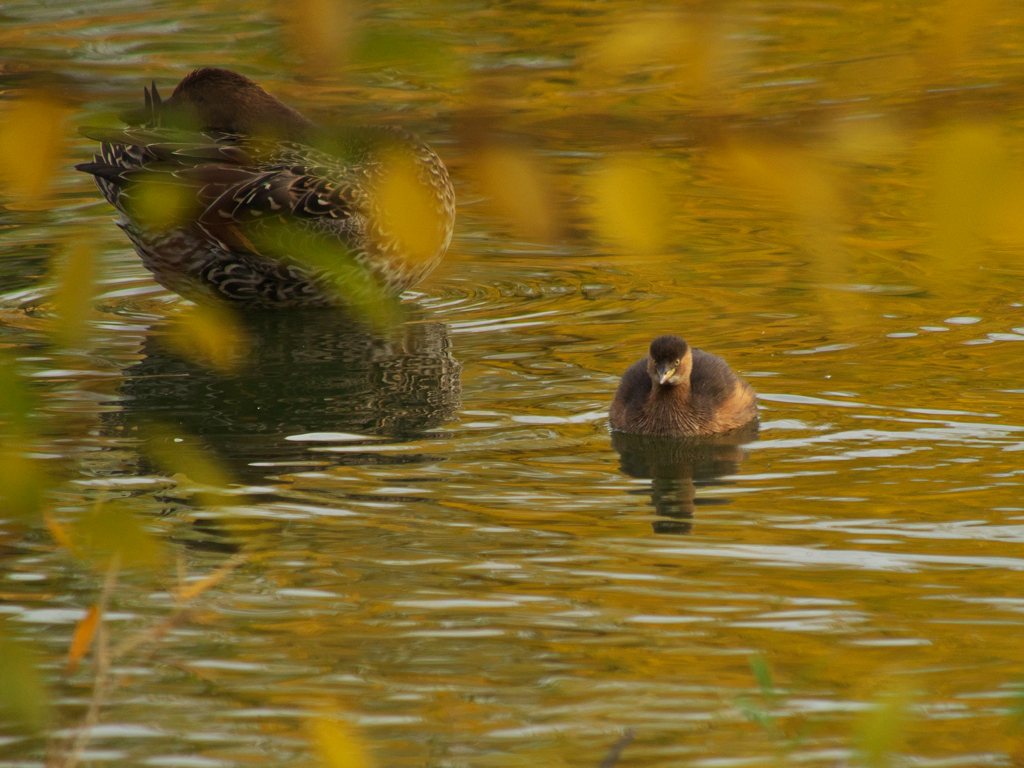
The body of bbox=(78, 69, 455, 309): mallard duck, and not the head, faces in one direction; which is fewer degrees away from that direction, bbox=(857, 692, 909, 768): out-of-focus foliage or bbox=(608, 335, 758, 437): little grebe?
the little grebe

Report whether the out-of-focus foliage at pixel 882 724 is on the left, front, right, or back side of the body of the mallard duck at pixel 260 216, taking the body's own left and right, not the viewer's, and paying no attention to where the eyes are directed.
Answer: right

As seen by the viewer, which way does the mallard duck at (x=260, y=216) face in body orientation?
to the viewer's right

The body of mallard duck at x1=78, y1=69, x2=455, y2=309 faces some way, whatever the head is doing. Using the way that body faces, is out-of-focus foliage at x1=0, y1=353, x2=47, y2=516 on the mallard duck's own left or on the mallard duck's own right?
on the mallard duck's own right

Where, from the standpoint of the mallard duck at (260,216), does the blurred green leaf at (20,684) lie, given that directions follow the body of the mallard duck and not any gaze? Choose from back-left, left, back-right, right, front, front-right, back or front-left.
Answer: right

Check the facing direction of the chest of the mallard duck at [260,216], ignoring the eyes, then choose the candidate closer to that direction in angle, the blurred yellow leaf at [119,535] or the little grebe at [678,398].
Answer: the little grebe
